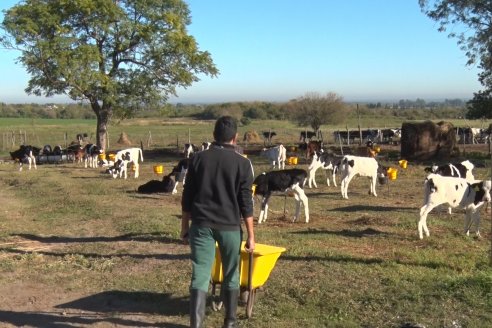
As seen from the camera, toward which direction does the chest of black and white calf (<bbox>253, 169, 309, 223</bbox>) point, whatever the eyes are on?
to the viewer's left

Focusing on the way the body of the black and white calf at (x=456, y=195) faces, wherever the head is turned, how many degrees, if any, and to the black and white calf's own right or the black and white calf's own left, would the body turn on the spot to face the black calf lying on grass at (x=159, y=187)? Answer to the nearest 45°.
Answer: approximately 135° to the black and white calf's own left

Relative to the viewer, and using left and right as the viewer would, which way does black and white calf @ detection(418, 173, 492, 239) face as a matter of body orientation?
facing to the right of the viewer
